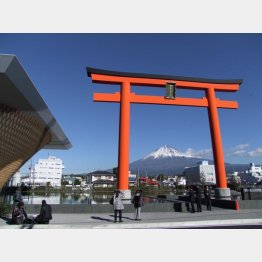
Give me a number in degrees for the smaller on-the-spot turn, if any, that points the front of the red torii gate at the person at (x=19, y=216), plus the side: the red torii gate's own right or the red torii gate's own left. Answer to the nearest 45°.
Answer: approximately 45° to the red torii gate's own right

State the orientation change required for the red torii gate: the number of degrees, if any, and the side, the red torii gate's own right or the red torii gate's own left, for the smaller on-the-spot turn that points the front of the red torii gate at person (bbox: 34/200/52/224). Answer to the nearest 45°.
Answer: approximately 45° to the red torii gate's own right

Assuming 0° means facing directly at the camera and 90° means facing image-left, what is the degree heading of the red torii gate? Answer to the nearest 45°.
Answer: approximately 0°
